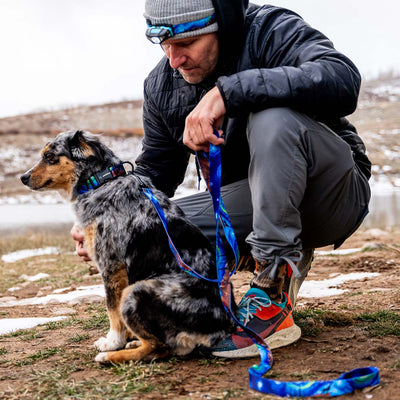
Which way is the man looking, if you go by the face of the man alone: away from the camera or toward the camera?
toward the camera

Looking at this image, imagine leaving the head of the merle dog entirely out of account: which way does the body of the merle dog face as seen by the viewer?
to the viewer's left

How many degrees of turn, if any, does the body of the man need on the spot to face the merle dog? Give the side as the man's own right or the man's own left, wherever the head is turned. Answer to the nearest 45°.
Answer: approximately 45° to the man's own right

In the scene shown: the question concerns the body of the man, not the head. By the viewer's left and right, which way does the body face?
facing the viewer and to the left of the viewer

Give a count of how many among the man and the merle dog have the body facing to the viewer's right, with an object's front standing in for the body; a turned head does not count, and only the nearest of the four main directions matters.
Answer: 0
